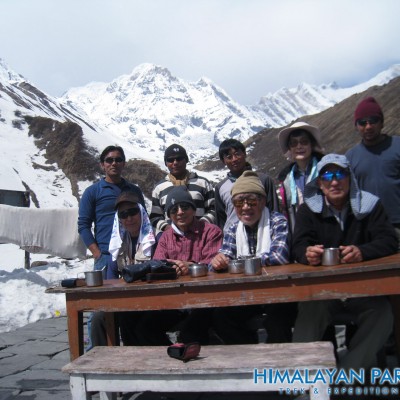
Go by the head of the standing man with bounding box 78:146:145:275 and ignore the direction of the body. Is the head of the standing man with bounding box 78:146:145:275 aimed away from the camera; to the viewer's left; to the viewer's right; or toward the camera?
toward the camera

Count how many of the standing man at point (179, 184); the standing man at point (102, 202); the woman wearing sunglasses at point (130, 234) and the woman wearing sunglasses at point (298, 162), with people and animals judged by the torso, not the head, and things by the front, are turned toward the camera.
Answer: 4

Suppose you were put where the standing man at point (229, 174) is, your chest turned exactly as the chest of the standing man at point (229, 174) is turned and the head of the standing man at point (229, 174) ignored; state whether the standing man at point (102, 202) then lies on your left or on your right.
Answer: on your right

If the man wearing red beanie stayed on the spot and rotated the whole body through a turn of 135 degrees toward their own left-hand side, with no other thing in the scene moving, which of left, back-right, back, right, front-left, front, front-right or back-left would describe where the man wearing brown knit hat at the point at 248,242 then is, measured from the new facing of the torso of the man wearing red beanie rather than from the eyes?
back

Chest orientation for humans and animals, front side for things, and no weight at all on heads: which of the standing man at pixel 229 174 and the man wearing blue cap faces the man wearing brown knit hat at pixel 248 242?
the standing man

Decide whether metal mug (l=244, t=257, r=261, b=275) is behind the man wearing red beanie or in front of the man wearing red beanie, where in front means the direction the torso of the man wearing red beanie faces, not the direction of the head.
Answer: in front

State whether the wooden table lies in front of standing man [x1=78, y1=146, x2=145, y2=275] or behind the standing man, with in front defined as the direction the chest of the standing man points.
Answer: in front

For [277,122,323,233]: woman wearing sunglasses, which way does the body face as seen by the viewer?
toward the camera

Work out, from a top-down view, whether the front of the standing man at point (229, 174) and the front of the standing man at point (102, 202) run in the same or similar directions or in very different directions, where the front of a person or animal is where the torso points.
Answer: same or similar directions

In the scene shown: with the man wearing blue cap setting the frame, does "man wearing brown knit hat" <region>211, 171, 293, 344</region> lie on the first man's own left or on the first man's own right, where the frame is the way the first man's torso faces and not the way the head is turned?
on the first man's own right

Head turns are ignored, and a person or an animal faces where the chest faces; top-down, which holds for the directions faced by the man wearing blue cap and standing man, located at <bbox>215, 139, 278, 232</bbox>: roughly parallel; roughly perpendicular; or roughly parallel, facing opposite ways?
roughly parallel

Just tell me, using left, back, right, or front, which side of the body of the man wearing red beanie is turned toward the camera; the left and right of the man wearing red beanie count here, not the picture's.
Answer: front

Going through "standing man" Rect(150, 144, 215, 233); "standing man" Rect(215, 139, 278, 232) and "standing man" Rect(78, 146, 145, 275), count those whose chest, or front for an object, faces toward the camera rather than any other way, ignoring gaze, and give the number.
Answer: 3

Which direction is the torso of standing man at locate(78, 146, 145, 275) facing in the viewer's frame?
toward the camera

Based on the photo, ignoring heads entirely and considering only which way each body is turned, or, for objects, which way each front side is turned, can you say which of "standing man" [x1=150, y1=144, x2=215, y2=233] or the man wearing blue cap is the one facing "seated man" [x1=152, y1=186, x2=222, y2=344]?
the standing man

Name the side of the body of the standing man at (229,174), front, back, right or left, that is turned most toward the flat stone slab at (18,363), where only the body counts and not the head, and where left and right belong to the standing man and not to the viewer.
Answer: right

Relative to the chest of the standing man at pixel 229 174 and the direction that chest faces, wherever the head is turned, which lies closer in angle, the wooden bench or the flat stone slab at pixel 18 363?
the wooden bench

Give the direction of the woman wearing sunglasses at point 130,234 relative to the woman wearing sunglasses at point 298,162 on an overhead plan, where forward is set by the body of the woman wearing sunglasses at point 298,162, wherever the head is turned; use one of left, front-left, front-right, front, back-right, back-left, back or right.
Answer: right

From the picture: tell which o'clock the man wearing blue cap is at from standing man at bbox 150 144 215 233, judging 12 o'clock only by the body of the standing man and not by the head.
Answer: The man wearing blue cap is roughly at 11 o'clock from the standing man.

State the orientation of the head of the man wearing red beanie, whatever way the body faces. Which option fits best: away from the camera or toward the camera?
toward the camera
